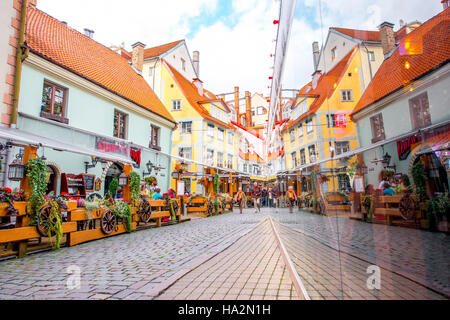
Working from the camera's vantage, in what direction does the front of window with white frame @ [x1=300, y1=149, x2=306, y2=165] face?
facing the viewer and to the left of the viewer

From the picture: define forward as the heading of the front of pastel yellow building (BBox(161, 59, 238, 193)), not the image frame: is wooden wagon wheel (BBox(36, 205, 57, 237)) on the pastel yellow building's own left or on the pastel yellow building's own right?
on the pastel yellow building's own right

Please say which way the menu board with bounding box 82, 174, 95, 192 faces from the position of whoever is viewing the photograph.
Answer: facing the viewer and to the right of the viewer

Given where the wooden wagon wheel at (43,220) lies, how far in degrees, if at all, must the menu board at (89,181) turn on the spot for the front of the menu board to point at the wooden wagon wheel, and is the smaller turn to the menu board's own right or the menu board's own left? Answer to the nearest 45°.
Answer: approximately 45° to the menu board's own right
